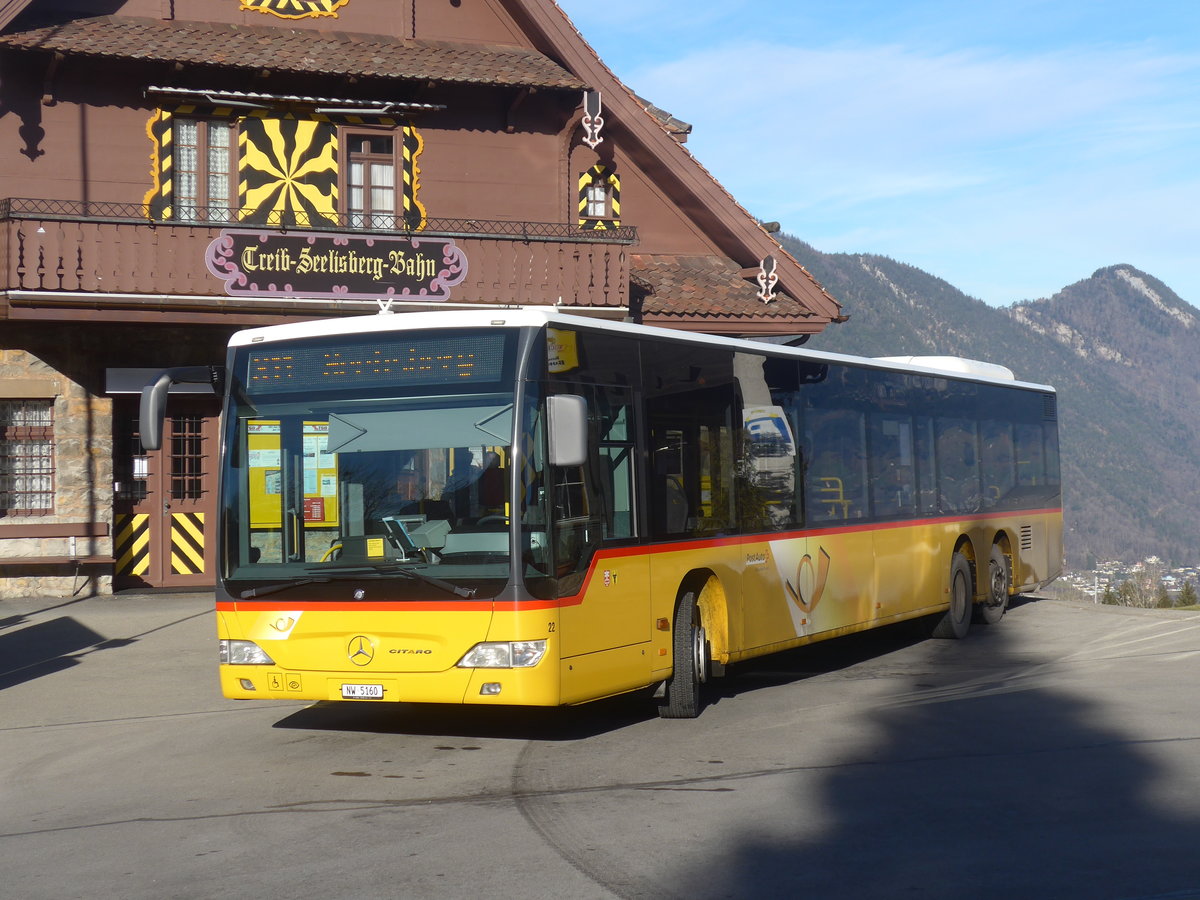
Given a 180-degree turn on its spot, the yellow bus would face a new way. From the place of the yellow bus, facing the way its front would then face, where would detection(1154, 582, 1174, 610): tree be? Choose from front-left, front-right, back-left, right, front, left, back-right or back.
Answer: front

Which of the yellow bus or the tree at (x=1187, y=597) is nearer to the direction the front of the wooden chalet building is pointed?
the yellow bus

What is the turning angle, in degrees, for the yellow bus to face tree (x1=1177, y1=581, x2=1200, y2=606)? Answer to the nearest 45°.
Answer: approximately 180°

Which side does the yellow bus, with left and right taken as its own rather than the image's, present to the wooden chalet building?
right

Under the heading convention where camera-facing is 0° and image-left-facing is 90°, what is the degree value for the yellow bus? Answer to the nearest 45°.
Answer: approximately 45°

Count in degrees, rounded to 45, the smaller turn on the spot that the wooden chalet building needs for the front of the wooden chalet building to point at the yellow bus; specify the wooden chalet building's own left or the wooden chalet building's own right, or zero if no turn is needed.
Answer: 0° — it already faces it

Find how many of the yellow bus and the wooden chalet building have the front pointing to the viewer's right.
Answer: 0

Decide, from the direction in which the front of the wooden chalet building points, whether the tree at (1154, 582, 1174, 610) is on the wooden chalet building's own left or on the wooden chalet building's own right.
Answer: on the wooden chalet building's own left
